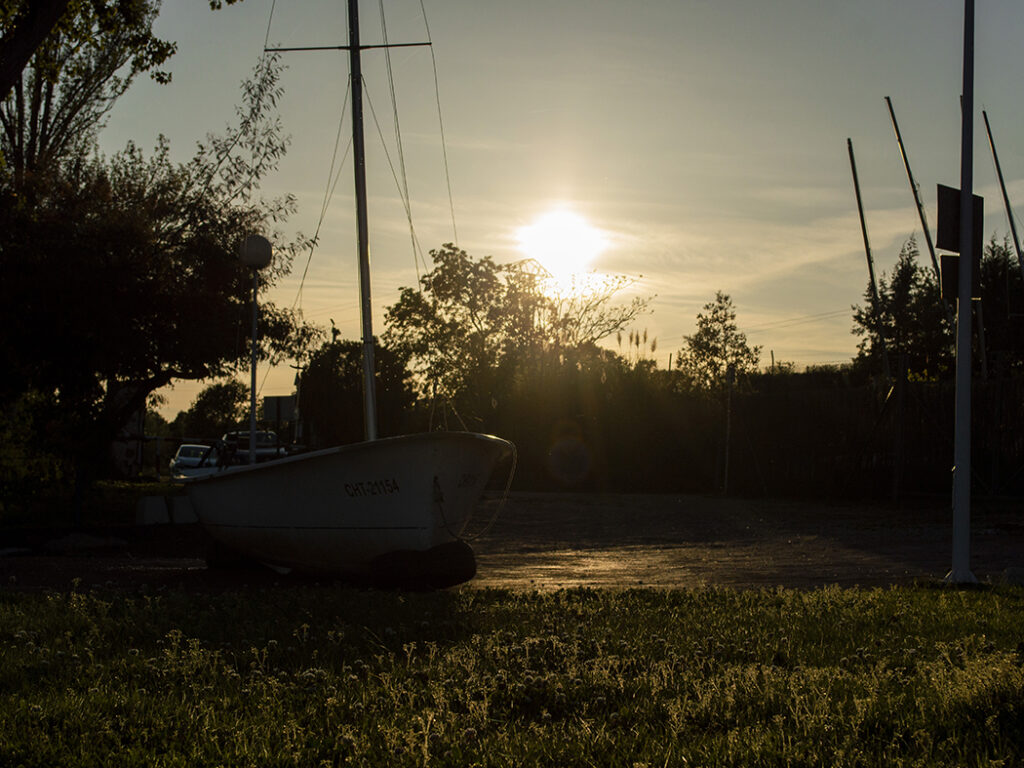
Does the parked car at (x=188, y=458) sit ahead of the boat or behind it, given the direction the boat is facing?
behind

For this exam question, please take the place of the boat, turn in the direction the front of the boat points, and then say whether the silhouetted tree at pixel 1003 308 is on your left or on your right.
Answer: on your left

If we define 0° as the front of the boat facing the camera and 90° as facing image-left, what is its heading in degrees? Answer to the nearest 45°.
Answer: approximately 315°

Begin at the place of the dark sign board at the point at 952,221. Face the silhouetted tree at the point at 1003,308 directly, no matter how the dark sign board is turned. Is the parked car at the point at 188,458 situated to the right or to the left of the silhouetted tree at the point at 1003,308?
left

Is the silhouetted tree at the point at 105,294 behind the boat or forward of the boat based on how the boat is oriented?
behind

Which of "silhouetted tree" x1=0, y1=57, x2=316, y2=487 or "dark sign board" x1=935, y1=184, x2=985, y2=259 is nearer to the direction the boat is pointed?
the dark sign board
